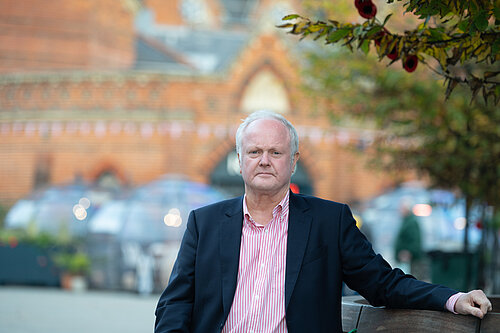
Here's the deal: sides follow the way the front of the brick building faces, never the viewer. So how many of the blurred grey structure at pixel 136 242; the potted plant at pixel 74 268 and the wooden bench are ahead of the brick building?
3

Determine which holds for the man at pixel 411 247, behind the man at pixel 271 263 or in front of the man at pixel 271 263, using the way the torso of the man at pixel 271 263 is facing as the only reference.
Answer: behind

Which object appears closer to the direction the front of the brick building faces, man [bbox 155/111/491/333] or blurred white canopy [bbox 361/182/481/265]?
the man

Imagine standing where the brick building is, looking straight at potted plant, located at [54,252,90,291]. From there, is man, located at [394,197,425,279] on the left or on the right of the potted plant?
left

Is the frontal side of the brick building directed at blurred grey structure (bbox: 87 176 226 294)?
yes

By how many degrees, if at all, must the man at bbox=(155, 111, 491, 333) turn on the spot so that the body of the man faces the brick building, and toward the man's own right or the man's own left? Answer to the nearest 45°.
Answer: approximately 180°
